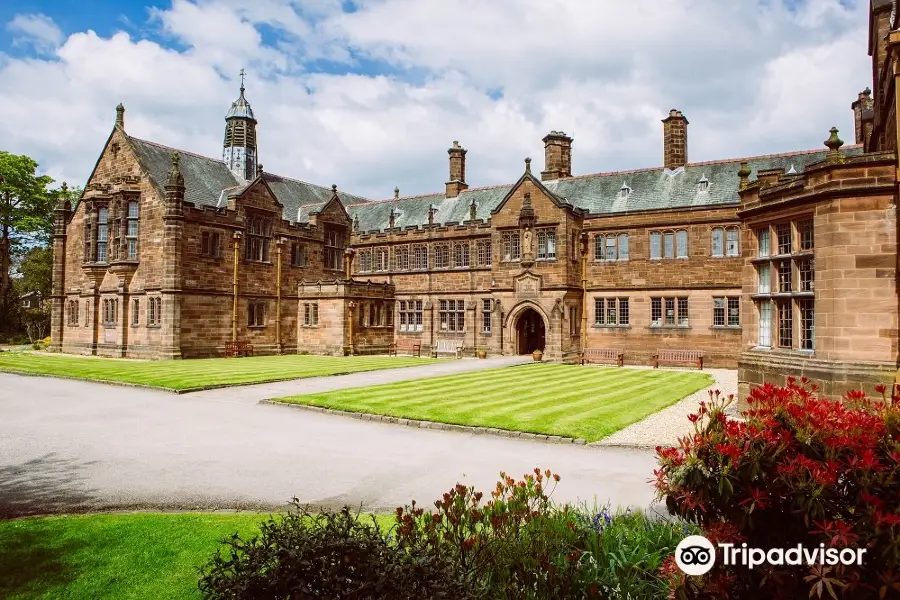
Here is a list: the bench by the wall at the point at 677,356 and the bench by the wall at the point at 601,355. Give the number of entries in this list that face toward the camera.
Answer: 2

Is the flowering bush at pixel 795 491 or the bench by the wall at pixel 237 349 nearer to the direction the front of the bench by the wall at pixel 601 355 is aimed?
the flowering bush

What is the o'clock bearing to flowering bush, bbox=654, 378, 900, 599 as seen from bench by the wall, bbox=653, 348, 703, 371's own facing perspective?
The flowering bush is roughly at 12 o'clock from the bench by the wall.

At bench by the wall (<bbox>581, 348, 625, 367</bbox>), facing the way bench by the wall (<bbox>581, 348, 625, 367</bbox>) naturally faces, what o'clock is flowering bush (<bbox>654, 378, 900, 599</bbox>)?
The flowering bush is roughly at 12 o'clock from the bench by the wall.

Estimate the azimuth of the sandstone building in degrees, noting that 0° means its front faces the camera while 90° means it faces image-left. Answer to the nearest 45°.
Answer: approximately 45°

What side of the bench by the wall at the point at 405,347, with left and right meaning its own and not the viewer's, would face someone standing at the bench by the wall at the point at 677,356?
left

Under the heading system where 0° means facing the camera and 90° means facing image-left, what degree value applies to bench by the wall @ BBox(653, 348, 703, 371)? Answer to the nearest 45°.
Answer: approximately 0°

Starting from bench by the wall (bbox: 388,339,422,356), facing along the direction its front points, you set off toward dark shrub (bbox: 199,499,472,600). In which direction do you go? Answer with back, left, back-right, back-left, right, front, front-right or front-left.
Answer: front-left

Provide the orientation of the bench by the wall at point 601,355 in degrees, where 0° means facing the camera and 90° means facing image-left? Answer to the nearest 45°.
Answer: approximately 0°

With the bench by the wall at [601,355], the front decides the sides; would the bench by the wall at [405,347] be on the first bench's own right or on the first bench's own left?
on the first bench's own right
